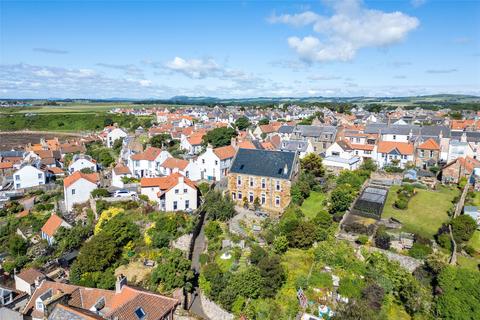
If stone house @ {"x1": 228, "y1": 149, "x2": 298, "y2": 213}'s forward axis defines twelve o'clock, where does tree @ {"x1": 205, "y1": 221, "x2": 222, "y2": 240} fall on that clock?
The tree is roughly at 1 o'clock from the stone house.

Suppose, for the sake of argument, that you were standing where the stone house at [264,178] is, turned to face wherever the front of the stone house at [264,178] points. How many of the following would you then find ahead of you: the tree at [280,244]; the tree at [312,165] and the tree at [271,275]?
2

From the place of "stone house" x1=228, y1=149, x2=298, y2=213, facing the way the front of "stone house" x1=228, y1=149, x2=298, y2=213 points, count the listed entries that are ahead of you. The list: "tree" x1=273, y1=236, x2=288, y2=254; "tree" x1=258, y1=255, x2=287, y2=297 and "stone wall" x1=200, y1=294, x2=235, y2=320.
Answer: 3

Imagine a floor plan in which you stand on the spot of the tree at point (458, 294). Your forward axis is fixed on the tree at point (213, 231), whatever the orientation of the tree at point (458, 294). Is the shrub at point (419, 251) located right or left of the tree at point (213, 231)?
right

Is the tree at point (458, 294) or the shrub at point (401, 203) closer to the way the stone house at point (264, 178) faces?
the tree

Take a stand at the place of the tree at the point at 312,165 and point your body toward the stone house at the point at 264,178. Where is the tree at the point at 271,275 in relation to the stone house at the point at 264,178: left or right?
left

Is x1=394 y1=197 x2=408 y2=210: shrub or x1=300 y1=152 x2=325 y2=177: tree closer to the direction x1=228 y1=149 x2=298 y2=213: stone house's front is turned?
the shrub

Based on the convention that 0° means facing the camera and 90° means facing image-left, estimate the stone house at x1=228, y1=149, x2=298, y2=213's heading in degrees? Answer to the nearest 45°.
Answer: approximately 0°

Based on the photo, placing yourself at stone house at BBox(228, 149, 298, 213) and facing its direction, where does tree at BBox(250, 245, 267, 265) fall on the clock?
The tree is roughly at 12 o'clock from the stone house.

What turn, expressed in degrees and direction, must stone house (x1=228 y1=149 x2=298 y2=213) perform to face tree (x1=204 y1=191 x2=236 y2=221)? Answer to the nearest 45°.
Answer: approximately 45° to its right

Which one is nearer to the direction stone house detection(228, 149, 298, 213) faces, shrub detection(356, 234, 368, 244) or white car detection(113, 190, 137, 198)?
the shrub

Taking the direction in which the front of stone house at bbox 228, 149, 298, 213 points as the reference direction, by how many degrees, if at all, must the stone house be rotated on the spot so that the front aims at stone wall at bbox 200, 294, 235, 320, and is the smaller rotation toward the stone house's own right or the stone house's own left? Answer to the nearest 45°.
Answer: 0° — it already faces it
